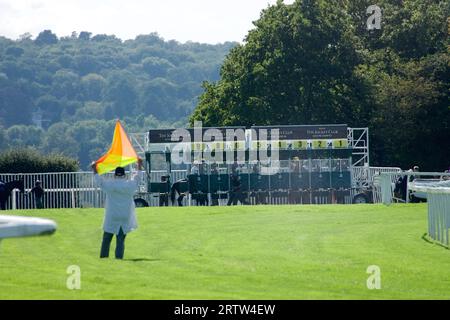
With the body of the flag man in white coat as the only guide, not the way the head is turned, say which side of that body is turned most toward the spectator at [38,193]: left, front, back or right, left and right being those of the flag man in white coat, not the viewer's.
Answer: front

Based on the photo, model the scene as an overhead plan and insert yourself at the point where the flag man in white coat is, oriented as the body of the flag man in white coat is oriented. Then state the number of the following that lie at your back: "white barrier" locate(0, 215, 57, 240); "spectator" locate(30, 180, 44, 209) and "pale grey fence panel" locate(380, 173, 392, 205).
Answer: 1

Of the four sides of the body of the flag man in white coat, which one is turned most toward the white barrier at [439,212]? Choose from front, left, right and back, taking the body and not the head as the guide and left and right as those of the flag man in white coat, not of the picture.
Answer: right

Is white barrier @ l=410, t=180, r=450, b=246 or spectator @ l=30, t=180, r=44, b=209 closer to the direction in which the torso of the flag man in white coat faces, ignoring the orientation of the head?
the spectator

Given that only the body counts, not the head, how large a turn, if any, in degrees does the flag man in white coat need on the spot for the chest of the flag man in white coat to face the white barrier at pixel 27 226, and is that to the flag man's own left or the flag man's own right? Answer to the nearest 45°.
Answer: approximately 180°

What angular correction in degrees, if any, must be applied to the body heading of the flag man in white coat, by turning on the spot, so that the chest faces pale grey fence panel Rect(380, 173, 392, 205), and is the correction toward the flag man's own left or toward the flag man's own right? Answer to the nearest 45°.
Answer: approximately 45° to the flag man's own right

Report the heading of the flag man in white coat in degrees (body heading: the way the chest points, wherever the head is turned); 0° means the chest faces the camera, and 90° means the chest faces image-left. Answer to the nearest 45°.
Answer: approximately 180°

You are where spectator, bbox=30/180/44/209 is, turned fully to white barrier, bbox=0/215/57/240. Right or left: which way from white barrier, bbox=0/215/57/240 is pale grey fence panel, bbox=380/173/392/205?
left
